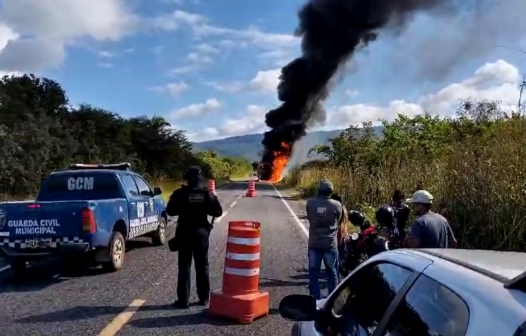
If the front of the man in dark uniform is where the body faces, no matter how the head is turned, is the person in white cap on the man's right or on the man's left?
on the man's right

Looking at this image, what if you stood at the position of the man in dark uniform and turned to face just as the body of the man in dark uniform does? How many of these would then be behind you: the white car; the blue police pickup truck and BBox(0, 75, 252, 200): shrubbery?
1

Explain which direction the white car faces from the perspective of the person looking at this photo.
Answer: facing away from the viewer and to the left of the viewer

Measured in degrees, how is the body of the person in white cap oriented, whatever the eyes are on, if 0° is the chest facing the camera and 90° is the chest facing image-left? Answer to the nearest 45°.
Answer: approximately 135°

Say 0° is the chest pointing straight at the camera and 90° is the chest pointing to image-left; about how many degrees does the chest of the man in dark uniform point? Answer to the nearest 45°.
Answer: approximately 180°

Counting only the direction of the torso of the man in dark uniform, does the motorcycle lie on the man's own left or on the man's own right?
on the man's own right

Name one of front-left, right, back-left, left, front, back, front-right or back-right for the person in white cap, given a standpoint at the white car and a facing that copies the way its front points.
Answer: front-right

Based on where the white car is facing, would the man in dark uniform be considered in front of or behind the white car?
in front
